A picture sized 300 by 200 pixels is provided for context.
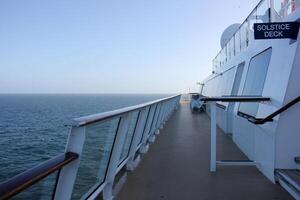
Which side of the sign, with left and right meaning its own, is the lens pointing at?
front

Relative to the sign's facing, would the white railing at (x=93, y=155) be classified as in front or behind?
in front
